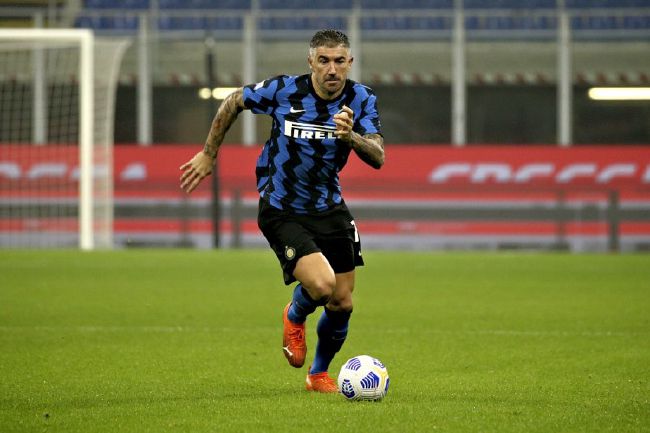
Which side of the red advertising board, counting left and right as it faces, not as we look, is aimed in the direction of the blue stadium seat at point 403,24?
back

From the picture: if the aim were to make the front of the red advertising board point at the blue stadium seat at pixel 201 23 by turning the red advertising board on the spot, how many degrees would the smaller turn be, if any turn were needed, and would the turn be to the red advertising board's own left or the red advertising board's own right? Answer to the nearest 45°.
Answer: approximately 135° to the red advertising board's own right

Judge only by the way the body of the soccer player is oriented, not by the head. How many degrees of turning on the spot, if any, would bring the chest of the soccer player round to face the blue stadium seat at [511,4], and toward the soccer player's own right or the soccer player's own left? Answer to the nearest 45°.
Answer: approximately 135° to the soccer player's own left

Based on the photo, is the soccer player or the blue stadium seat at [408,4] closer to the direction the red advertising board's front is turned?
the soccer player

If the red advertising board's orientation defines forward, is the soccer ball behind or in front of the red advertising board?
in front

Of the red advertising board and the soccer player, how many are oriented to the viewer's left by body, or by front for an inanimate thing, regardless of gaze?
0

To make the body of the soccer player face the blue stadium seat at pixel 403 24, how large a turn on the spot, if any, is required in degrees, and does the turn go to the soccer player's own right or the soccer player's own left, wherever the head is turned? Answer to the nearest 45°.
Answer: approximately 135° to the soccer player's own left

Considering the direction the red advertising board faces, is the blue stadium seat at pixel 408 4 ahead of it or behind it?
behind

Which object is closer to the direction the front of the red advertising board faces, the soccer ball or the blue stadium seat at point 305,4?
the soccer ball

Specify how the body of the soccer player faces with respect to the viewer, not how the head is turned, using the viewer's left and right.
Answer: facing the viewer and to the right of the viewer

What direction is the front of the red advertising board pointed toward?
toward the camera

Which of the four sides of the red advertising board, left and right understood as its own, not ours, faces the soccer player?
front

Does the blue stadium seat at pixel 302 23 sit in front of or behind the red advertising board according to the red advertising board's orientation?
behind
